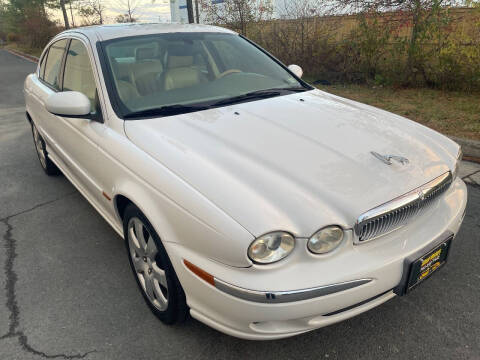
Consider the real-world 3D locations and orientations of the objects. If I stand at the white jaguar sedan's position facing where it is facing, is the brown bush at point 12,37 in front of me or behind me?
behind

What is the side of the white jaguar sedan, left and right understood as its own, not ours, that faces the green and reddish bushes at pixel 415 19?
left

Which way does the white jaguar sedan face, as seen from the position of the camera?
facing the viewer and to the right of the viewer

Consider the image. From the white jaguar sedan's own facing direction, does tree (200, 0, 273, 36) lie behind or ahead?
behind
